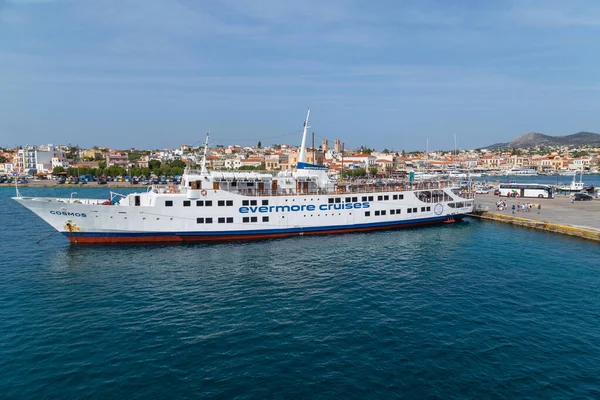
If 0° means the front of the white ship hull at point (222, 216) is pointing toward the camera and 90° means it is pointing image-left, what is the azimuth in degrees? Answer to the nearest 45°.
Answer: approximately 90°
